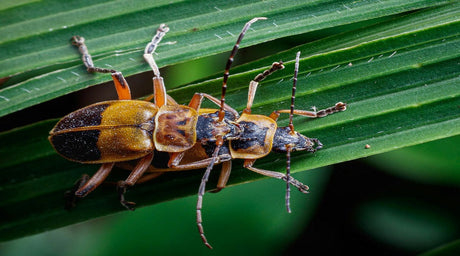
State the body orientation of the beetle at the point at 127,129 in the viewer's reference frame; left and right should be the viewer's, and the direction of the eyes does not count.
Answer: facing to the right of the viewer

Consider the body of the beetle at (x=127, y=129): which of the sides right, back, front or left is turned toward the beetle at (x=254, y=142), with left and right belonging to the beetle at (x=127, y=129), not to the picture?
front

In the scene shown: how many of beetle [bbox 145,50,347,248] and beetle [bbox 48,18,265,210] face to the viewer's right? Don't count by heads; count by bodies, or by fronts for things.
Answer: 2

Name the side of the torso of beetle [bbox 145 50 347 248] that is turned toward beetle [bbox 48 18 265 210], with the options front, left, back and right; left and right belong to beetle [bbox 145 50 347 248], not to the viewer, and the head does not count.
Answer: back

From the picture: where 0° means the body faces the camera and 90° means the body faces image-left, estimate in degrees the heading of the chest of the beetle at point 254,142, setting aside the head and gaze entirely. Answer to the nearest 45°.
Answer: approximately 270°
